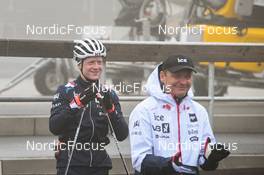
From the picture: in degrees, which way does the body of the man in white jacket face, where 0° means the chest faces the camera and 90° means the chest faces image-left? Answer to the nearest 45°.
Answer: approximately 315°

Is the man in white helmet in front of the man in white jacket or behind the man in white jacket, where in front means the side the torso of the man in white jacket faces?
behind
